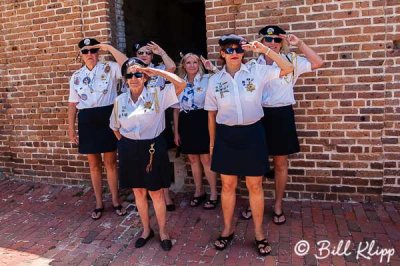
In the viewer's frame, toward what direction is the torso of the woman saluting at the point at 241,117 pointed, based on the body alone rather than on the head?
toward the camera
